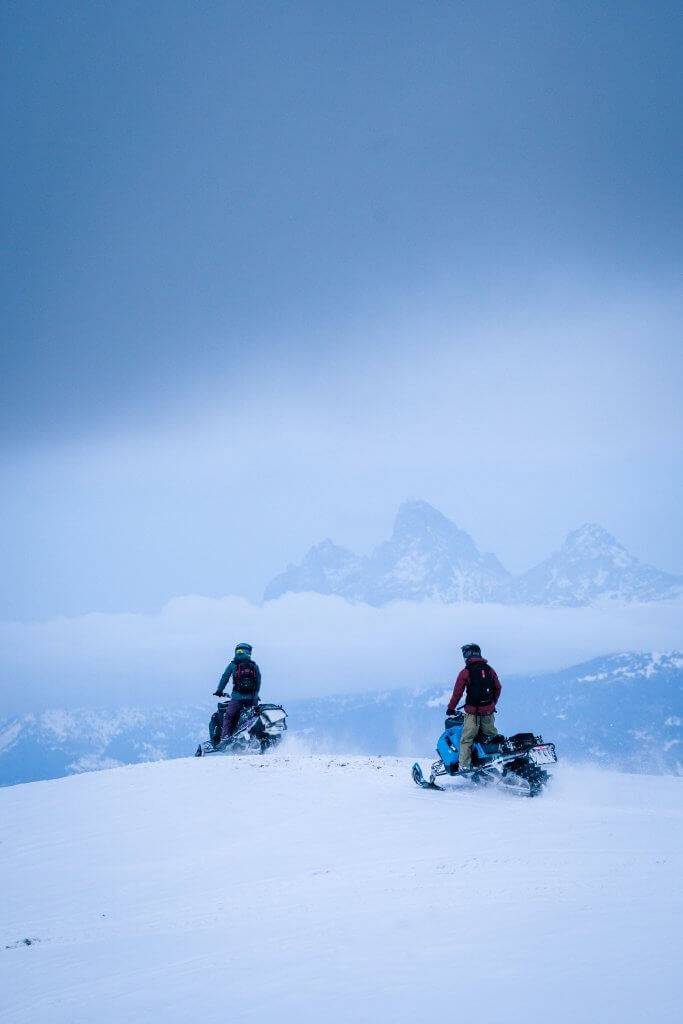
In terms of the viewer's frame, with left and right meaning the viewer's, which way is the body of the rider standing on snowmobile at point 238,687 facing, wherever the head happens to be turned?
facing away from the viewer and to the left of the viewer

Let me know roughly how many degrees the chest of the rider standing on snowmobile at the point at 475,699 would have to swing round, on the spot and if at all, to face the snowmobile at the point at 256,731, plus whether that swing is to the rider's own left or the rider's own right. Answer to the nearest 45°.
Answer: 0° — they already face it

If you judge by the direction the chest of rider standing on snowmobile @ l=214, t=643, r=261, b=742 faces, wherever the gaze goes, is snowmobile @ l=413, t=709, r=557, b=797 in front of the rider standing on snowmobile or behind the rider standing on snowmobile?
behind

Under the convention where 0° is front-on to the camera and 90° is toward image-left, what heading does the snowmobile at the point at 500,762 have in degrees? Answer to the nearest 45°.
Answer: approximately 90°

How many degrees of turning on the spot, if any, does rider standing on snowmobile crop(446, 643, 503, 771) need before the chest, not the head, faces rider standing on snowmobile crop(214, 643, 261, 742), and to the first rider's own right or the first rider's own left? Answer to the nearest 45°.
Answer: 0° — they already face them

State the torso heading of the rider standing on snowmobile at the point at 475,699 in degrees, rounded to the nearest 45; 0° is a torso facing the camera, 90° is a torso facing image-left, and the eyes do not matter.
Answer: approximately 135°

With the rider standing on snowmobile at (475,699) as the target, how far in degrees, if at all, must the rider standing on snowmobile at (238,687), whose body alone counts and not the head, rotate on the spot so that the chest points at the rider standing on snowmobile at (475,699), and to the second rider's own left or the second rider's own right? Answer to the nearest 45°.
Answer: approximately 180°
